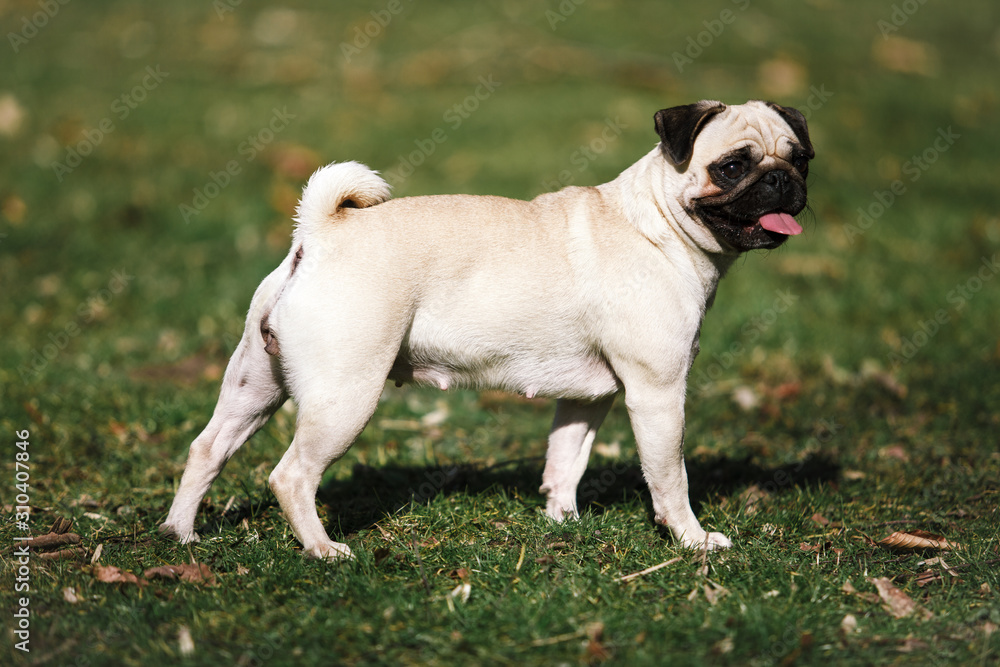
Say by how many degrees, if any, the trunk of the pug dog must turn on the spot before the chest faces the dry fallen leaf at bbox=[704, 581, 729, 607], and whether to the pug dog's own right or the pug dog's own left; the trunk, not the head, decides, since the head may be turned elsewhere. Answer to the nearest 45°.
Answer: approximately 45° to the pug dog's own right

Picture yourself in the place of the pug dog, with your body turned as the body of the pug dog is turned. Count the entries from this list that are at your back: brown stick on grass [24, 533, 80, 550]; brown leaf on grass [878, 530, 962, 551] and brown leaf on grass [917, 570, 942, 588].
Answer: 1

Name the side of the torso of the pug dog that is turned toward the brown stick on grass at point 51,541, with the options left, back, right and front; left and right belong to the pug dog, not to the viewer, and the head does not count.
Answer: back

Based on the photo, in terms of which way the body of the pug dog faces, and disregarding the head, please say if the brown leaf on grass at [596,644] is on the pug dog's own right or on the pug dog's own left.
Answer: on the pug dog's own right

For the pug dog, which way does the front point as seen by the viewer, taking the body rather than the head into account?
to the viewer's right

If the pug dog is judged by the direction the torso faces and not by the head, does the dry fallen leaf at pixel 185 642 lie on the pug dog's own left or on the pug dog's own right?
on the pug dog's own right

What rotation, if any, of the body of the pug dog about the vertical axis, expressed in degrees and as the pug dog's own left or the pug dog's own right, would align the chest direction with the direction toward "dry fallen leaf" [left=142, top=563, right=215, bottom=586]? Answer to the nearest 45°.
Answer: approximately 135° to the pug dog's own right
